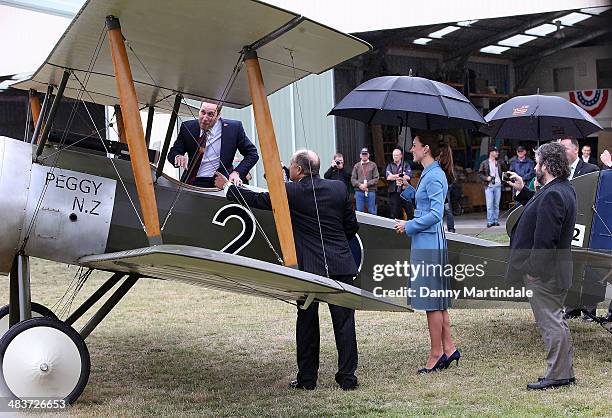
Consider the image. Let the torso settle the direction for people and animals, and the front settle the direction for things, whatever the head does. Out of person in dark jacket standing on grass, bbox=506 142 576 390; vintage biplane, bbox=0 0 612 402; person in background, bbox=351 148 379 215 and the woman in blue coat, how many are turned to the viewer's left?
3

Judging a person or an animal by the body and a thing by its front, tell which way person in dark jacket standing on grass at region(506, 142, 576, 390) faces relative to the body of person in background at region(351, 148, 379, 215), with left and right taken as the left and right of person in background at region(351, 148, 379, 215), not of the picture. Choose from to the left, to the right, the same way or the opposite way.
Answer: to the right

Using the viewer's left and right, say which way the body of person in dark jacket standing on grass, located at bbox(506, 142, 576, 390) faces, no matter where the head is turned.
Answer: facing to the left of the viewer

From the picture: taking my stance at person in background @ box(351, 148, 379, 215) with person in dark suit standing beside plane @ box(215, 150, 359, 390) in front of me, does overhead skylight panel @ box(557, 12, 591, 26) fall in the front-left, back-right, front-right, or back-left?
back-left

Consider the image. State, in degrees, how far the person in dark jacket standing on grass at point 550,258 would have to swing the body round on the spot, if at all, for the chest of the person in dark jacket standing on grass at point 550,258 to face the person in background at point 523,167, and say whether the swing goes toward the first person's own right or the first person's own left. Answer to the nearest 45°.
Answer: approximately 90° to the first person's own right

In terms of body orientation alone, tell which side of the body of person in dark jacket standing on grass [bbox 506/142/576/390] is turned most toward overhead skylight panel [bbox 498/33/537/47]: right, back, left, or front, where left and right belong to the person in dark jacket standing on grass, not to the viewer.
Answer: right

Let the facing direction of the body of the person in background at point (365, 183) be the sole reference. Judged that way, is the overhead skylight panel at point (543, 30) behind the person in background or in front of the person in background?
behind

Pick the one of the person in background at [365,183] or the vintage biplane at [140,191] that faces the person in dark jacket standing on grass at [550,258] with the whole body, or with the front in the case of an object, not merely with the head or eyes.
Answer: the person in background at [365,183]

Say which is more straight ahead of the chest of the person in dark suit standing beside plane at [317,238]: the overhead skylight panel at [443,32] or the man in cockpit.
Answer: the man in cockpit

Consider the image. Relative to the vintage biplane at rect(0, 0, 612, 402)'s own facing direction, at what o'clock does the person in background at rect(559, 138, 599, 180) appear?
The person in background is roughly at 5 o'clock from the vintage biplane.

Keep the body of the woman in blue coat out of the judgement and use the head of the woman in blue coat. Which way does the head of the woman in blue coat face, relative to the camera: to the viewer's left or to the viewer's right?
to the viewer's left

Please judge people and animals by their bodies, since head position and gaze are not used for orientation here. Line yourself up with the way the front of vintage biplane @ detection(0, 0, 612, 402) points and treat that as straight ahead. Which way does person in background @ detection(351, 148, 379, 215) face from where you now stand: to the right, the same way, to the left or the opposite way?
to the left

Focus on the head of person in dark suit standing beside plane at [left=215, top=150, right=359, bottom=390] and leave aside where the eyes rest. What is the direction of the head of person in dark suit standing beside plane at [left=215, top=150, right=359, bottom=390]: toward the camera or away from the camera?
away from the camera
